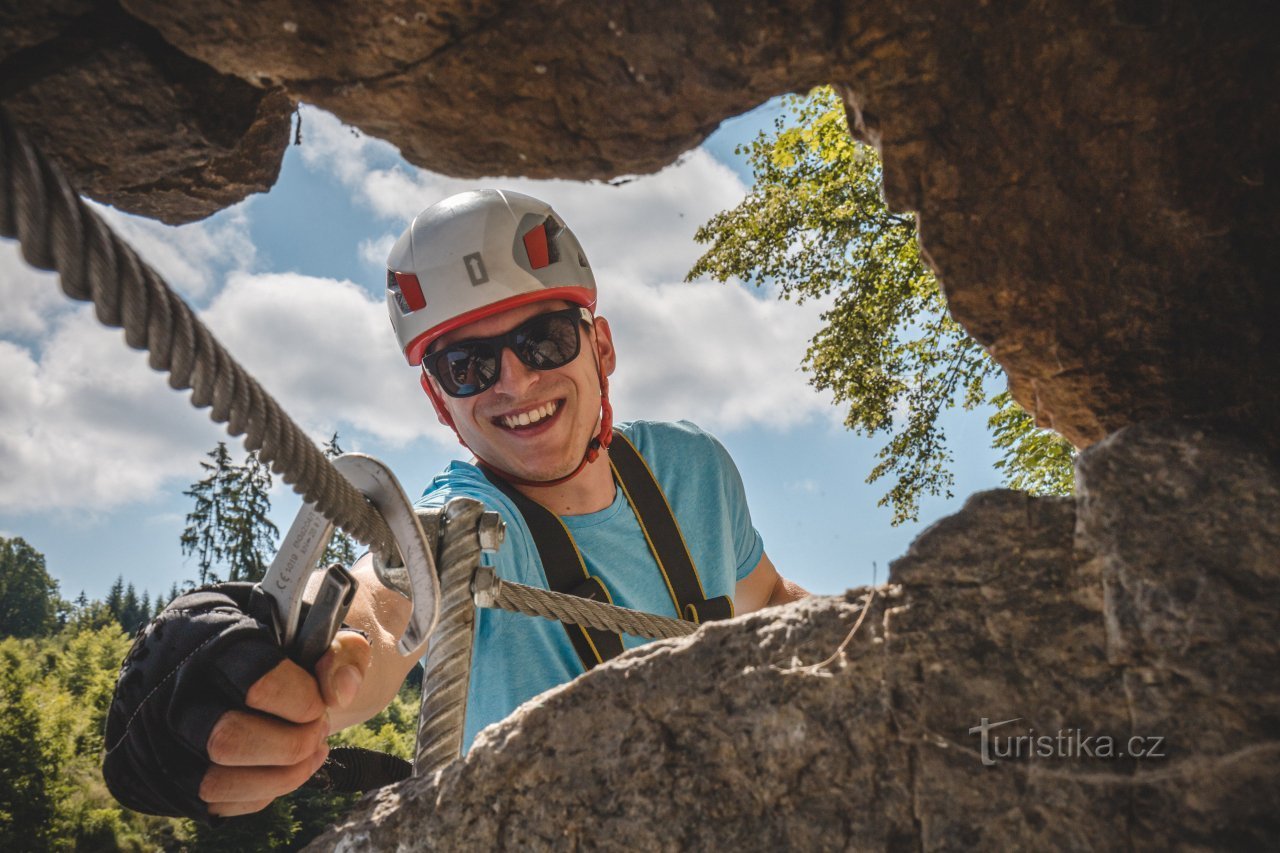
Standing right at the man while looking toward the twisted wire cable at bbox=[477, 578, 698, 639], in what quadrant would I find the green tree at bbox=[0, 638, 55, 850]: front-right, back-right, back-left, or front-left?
back-right

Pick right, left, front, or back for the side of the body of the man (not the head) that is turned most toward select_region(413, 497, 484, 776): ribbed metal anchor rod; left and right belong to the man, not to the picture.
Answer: front

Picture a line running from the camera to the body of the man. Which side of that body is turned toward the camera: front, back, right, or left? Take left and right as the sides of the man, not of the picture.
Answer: front

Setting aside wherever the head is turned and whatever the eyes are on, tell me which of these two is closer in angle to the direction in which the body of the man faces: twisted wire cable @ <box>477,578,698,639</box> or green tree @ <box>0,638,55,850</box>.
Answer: the twisted wire cable

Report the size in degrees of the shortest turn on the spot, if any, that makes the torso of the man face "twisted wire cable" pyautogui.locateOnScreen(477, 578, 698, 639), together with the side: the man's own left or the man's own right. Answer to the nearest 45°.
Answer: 0° — they already face it

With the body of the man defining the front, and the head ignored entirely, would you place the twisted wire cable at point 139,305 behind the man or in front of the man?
in front

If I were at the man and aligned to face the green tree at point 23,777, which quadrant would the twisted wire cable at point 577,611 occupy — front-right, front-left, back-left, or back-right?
back-left

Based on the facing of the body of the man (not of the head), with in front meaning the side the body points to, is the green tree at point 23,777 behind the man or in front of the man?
behind
